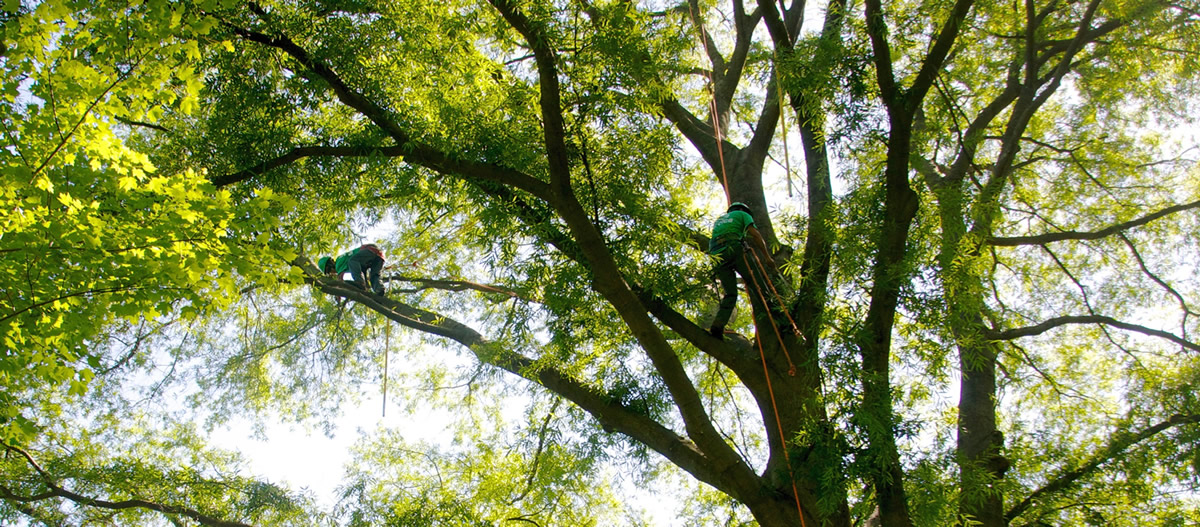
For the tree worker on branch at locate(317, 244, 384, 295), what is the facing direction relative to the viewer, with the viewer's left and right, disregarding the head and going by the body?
facing to the left of the viewer

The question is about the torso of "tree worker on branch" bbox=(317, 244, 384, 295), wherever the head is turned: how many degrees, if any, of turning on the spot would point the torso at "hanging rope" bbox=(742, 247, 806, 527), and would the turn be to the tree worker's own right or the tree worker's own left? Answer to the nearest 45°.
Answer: approximately 135° to the tree worker's own left

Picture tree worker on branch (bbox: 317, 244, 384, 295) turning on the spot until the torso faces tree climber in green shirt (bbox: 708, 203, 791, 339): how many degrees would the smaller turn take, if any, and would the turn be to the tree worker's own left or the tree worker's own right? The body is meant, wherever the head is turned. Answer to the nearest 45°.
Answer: approximately 135° to the tree worker's own left

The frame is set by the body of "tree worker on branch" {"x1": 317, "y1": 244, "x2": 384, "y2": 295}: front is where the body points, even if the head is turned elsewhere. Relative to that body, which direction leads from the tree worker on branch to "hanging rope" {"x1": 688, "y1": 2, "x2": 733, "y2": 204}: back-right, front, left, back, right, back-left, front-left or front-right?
back-left
